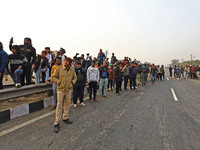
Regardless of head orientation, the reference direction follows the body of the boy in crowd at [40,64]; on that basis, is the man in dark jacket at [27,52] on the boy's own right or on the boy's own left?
on the boy's own right

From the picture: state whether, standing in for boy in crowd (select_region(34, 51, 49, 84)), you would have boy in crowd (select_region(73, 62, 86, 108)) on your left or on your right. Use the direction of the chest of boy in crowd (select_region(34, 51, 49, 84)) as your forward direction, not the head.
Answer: on your left

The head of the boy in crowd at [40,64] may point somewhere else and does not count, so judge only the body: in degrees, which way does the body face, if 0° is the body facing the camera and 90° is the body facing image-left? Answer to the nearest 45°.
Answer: approximately 0°
